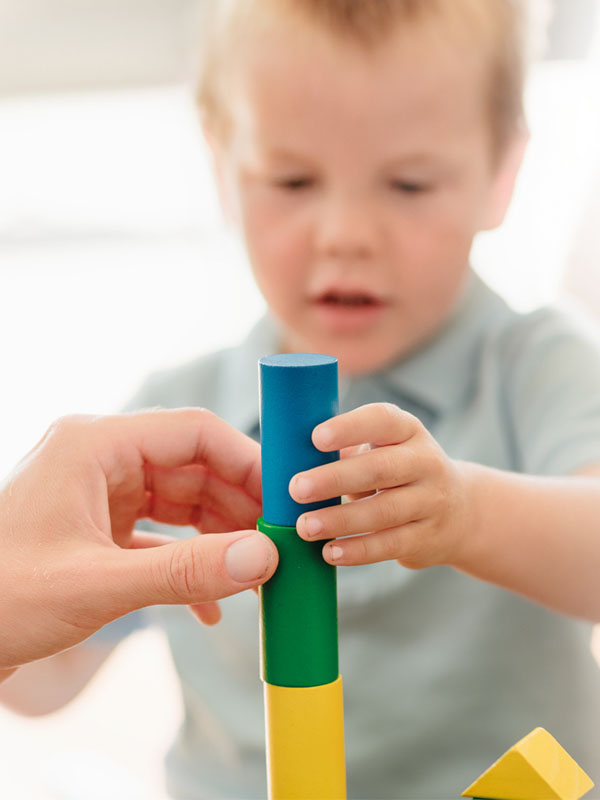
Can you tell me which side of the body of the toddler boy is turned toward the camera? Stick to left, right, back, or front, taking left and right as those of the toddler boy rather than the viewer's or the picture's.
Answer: front
